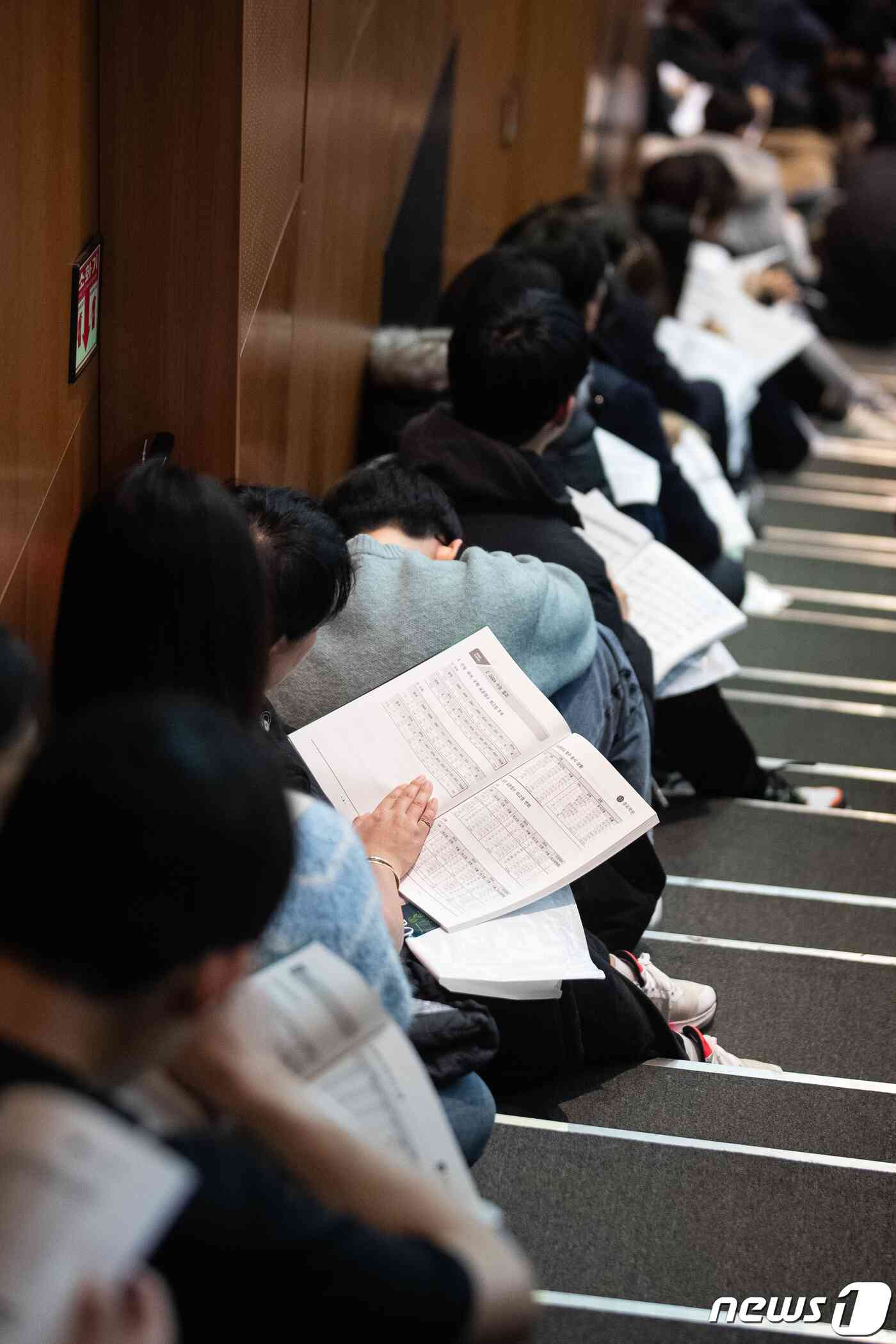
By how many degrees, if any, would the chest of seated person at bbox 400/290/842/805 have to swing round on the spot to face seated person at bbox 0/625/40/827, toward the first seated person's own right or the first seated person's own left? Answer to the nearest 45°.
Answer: approximately 135° to the first seated person's own right

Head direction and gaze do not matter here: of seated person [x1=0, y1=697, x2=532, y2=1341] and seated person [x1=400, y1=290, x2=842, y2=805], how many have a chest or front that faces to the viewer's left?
0

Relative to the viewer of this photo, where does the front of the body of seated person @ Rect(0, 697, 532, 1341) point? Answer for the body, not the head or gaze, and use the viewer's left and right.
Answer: facing away from the viewer and to the right of the viewer

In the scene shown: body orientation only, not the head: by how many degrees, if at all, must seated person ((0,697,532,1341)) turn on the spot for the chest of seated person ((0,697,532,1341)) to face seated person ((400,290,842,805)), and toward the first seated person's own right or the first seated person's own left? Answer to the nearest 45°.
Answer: approximately 45° to the first seated person's own left

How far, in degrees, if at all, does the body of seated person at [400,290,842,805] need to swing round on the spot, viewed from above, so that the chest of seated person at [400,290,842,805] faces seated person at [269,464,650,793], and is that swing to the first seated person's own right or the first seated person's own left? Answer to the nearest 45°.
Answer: approximately 135° to the first seated person's own right

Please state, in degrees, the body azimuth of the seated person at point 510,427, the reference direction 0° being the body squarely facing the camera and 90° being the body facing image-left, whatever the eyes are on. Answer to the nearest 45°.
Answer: approximately 225°

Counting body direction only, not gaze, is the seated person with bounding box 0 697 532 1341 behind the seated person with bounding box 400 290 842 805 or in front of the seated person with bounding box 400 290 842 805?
behind

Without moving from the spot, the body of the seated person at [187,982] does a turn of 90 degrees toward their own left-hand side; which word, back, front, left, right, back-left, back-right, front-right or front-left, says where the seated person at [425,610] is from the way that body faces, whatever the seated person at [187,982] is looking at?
front-right

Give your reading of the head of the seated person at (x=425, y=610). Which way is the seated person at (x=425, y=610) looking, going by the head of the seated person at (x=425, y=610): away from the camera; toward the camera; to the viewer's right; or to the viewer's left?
away from the camera
